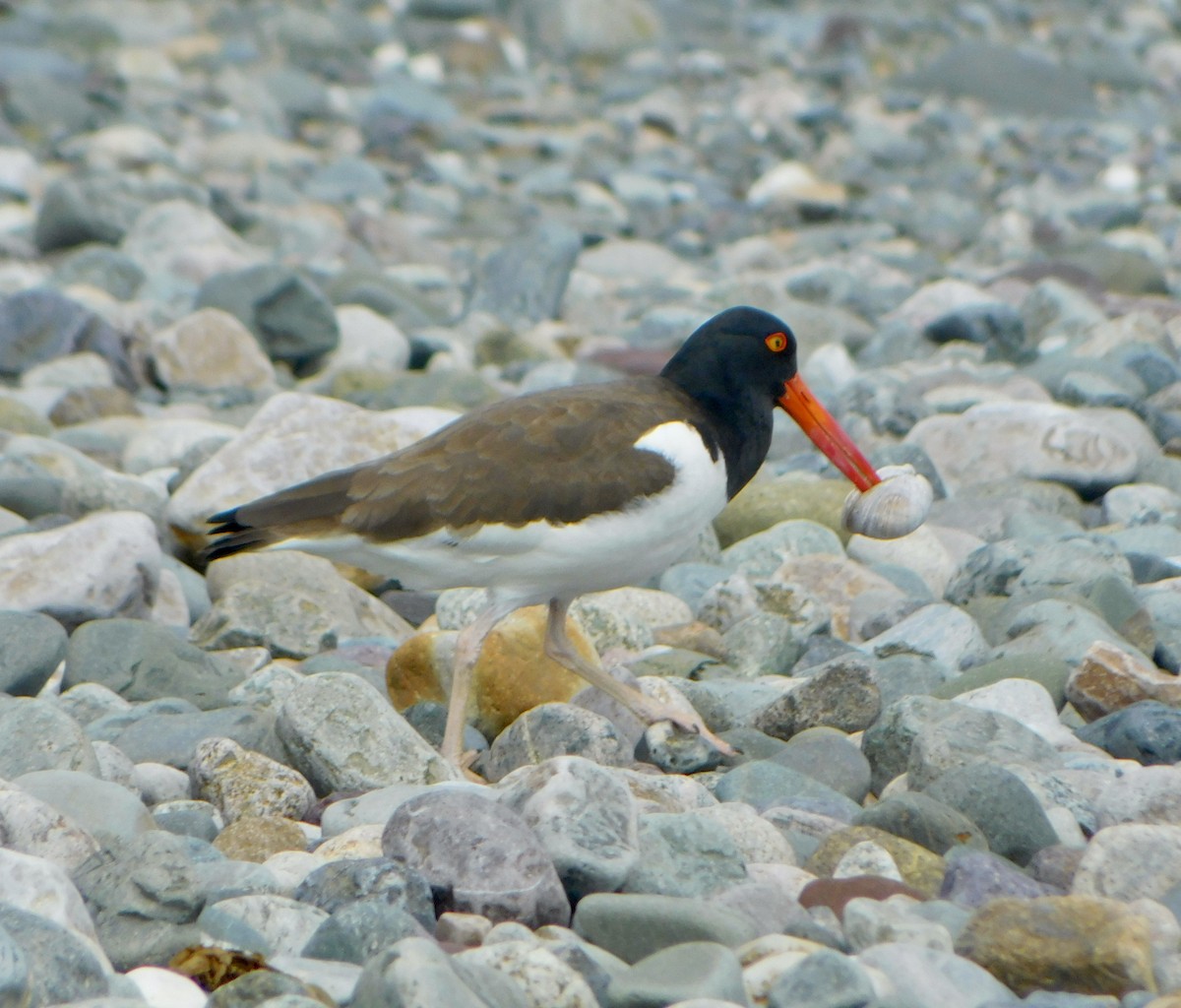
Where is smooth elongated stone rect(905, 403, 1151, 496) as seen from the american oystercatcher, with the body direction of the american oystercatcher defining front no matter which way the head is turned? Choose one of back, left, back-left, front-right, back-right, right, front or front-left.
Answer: front-left

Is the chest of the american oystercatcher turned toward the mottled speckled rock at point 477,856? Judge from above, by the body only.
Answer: no

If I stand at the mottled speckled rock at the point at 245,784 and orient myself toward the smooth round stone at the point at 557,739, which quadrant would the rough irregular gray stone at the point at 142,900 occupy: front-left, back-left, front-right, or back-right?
back-right

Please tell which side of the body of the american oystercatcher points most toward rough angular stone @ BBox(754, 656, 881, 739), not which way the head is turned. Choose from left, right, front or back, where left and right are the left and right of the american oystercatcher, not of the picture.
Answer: front

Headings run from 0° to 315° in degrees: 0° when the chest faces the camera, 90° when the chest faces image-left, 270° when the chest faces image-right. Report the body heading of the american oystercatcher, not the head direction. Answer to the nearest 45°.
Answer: approximately 270°

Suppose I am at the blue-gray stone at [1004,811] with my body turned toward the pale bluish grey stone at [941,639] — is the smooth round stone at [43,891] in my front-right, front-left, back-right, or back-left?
back-left

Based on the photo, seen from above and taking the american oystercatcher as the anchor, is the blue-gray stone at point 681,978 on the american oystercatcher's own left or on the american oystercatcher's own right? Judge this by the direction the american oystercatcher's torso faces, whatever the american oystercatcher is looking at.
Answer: on the american oystercatcher's own right

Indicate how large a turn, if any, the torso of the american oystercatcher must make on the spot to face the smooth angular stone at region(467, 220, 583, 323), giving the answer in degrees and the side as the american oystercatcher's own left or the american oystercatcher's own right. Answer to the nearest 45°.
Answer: approximately 90° to the american oystercatcher's own left

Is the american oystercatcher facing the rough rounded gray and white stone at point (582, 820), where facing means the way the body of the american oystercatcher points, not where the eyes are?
no

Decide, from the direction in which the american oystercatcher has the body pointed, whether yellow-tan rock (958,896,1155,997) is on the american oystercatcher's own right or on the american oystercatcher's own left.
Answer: on the american oystercatcher's own right

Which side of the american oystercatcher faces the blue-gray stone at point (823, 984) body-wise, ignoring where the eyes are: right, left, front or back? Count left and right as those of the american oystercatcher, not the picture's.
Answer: right

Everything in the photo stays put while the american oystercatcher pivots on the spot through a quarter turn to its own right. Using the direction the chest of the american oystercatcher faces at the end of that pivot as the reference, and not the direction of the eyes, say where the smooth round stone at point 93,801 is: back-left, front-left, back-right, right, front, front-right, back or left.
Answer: front-right

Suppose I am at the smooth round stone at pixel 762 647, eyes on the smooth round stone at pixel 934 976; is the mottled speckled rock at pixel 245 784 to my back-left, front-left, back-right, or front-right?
front-right

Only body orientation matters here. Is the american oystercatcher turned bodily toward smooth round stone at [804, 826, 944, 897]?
no
